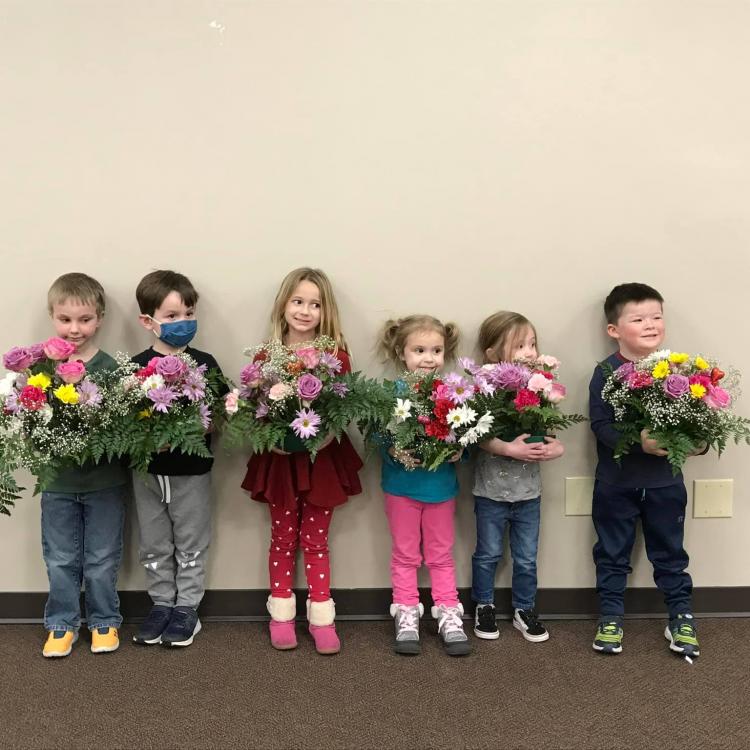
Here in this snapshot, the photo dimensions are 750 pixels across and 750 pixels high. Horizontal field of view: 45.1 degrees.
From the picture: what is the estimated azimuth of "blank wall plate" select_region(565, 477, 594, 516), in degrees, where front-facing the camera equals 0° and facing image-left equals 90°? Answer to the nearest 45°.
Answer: approximately 0°

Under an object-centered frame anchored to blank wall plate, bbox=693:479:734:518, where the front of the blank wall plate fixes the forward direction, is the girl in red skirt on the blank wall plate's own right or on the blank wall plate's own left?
on the blank wall plate's own right

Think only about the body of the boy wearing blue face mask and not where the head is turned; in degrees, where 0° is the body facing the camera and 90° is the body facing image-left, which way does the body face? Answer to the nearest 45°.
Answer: approximately 0°

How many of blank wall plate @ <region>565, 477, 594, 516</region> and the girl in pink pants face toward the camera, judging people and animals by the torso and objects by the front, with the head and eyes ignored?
2

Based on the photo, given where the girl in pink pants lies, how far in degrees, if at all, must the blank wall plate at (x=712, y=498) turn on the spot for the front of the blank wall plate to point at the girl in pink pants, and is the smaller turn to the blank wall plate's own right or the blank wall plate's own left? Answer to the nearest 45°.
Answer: approximately 45° to the blank wall plate's own right

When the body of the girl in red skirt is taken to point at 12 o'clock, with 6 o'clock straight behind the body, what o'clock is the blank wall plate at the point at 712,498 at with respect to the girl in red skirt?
The blank wall plate is roughly at 9 o'clock from the girl in red skirt.

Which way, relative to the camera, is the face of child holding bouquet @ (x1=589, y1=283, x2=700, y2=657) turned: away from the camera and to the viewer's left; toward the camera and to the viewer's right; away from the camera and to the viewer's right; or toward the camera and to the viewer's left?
toward the camera and to the viewer's right

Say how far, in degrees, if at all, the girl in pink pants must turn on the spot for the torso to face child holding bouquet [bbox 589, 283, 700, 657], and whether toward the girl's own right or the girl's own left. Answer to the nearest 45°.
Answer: approximately 90° to the girl's own left

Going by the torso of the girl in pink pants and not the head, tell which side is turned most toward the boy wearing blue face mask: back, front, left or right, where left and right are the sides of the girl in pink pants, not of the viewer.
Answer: right

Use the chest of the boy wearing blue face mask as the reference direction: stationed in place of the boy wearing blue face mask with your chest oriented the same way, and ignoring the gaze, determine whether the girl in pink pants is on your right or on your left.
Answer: on your left
